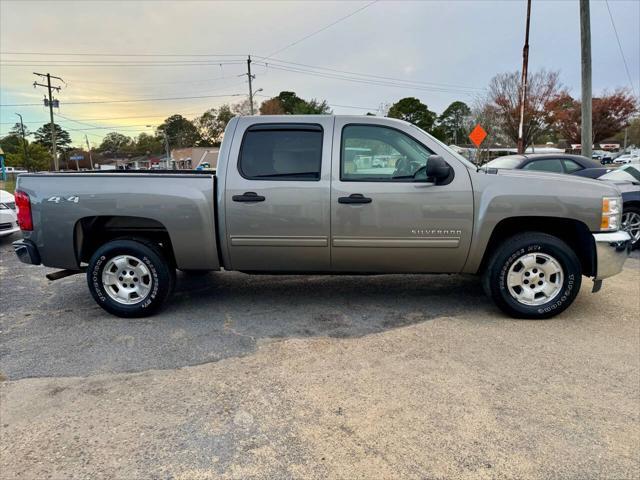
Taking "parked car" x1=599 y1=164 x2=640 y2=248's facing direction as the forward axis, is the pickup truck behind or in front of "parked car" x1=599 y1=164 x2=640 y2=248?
in front

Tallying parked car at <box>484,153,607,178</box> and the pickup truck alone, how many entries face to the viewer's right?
1

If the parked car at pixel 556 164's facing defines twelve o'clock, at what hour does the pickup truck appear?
The pickup truck is roughly at 11 o'clock from the parked car.

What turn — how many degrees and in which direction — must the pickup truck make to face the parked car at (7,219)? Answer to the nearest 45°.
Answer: approximately 135° to its left

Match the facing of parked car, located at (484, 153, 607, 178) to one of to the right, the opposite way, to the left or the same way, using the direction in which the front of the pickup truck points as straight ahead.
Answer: the opposite way

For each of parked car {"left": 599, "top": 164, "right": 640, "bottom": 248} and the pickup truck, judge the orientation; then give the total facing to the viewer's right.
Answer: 1

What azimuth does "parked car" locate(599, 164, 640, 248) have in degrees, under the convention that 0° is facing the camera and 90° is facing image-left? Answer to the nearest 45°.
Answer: approximately 45°

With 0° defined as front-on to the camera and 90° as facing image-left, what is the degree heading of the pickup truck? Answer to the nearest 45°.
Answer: approximately 270°

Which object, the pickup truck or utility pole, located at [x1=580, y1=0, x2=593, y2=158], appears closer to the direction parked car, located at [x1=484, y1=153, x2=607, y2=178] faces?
the pickup truck

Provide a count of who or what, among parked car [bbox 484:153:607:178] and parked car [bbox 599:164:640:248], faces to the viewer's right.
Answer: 0

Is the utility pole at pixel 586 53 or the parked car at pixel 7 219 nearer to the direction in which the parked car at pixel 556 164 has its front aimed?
the parked car

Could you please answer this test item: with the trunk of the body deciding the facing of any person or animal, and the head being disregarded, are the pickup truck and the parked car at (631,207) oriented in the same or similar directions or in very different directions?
very different directions

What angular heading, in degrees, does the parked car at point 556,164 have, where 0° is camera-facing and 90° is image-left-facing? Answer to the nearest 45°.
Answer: approximately 45°

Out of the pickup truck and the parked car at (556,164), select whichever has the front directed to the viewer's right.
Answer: the pickup truck
